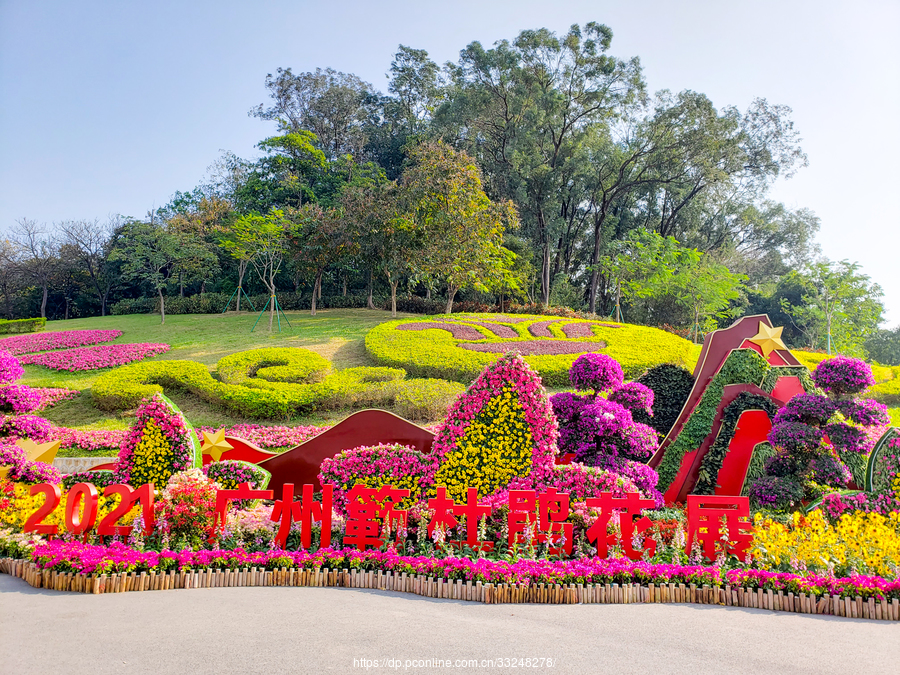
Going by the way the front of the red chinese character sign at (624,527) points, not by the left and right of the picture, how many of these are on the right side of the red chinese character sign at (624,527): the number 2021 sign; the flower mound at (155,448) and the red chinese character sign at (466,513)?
3

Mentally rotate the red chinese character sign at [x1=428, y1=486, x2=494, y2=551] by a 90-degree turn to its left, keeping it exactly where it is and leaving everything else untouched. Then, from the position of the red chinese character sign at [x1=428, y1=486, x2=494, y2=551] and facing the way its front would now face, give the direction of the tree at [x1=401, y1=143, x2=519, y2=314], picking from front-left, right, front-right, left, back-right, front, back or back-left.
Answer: left

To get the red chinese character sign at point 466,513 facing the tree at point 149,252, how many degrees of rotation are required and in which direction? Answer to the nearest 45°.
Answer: approximately 135° to its right

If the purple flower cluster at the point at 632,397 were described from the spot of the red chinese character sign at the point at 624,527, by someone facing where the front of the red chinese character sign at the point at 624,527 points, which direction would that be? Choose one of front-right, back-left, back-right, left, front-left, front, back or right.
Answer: back

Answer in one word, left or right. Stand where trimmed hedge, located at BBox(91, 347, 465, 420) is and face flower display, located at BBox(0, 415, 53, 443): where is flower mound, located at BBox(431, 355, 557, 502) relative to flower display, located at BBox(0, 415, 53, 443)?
left
